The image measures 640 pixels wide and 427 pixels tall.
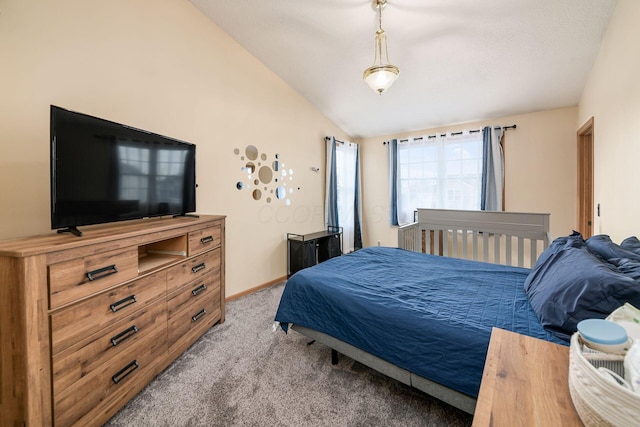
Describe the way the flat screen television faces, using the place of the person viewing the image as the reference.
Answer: facing the viewer and to the right of the viewer

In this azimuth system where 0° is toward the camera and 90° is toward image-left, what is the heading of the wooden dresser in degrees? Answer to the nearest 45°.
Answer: approximately 315°

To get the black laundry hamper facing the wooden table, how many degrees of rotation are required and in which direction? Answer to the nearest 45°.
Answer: approximately 45° to its right

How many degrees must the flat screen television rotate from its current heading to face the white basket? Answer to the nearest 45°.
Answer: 0° — it already faces it

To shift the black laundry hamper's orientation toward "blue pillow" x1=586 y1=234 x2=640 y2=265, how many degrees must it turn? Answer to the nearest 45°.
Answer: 0° — it already faces it

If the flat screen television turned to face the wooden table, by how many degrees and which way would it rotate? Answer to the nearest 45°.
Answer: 0° — it already faces it

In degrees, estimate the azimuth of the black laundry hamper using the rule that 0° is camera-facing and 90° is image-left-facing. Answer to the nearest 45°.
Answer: approximately 315°

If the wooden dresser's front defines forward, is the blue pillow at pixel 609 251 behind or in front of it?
in front

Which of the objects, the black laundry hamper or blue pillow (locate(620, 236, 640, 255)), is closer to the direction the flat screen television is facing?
the blue pillow

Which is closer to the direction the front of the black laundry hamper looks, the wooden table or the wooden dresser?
the wooden table

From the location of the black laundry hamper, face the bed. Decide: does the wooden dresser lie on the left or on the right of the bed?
right

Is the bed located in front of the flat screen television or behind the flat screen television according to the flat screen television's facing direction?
in front
